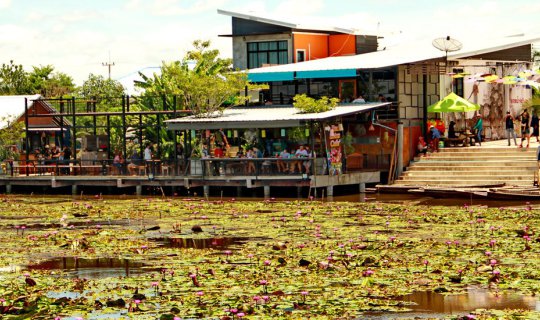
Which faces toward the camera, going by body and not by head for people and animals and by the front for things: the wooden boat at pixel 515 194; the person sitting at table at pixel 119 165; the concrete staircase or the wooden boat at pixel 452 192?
the concrete staircase

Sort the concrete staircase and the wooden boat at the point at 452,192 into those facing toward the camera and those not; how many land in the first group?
1

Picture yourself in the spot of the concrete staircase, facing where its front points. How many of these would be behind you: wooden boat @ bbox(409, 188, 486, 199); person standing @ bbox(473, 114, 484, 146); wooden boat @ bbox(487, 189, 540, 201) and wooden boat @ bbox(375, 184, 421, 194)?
1

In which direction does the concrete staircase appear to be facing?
toward the camera

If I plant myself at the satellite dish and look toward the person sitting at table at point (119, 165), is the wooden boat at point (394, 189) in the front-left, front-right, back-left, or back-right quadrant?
front-left

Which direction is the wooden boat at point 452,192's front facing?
to the viewer's left

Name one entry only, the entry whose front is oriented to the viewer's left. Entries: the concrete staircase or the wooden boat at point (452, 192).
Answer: the wooden boat
